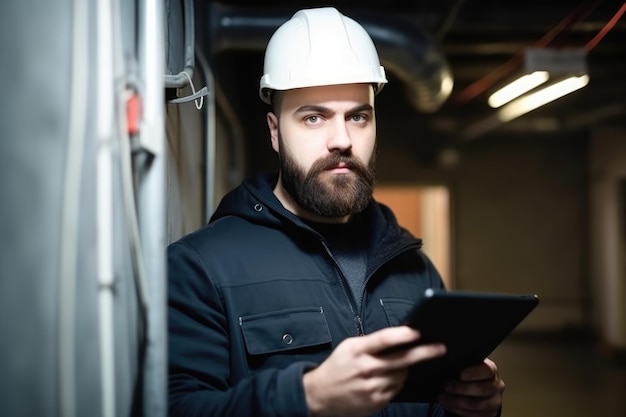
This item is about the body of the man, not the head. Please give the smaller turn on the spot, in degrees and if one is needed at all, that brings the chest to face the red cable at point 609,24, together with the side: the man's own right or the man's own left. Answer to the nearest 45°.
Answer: approximately 90° to the man's own left

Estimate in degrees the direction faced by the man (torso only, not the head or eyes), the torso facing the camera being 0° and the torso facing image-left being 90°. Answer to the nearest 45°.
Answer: approximately 315°

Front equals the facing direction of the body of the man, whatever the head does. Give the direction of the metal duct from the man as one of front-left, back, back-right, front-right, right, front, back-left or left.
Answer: back-left

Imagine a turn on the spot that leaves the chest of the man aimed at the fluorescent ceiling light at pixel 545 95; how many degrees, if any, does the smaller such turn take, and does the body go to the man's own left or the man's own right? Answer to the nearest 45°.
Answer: approximately 90° to the man's own left

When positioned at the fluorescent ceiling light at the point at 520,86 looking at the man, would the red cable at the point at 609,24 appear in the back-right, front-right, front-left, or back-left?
front-left
